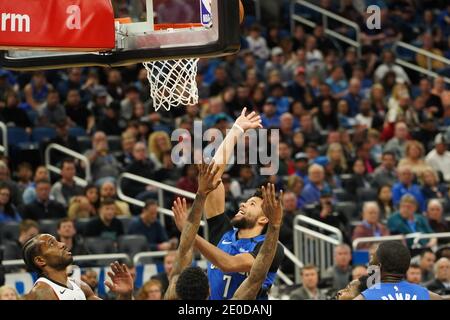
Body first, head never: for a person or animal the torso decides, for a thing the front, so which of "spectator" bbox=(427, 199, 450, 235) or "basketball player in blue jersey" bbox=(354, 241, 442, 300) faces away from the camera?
the basketball player in blue jersey

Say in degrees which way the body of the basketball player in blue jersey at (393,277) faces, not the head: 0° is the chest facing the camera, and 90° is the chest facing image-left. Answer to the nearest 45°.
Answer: approximately 180°

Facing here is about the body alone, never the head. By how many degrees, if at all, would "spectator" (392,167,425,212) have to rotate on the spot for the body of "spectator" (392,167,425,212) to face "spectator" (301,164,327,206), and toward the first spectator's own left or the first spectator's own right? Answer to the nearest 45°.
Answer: approximately 45° to the first spectator's own right

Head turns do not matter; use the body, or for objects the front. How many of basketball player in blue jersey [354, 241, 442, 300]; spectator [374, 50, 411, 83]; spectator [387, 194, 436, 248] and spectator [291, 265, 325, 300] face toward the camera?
3

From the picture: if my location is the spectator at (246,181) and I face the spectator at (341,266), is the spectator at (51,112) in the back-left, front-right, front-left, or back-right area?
back-right

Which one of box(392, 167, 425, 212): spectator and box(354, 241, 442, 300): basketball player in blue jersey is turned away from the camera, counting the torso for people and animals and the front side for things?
the basketball player in blue jersey

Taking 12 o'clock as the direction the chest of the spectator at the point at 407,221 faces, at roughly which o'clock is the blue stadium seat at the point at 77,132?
The blue stadium seat is roughly at 3 o'clock from the spectator.

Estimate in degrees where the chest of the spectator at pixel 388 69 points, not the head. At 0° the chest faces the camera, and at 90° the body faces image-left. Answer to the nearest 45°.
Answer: approximately 0°
